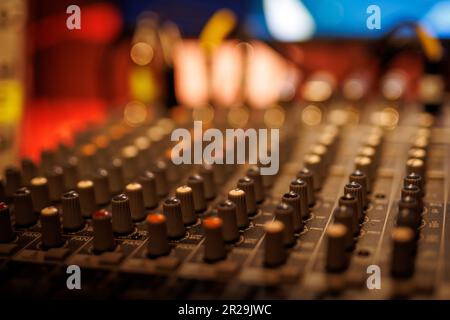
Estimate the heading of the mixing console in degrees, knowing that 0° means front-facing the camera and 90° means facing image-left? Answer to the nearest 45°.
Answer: approximately 0°
